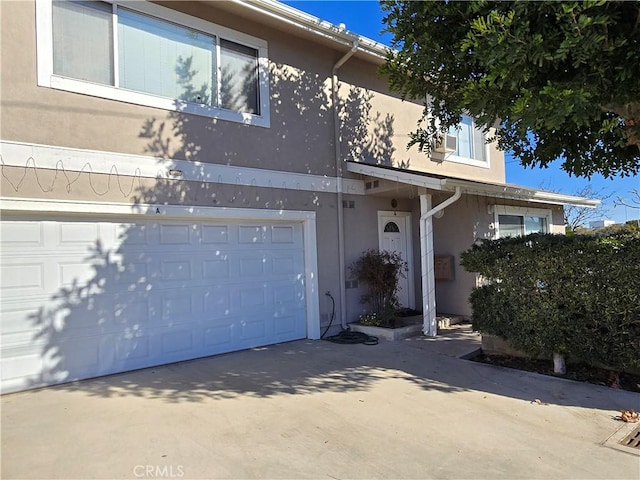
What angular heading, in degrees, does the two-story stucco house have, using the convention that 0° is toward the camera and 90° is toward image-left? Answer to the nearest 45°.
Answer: approximately 315°

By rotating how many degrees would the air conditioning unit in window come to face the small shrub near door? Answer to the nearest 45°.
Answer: approximately 90° to its right

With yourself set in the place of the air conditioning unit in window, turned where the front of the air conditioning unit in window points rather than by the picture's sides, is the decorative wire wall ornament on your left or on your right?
on your right

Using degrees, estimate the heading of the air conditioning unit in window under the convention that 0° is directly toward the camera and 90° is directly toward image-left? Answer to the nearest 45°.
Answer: approximately 315°

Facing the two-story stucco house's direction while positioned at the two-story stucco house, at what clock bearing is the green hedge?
The green hedge is roughly at 11 o'clock from the two-story stucco house.

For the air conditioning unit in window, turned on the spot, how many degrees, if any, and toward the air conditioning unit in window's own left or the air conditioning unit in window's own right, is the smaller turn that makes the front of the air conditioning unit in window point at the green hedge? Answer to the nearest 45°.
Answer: approximately 45° to the air conditioning unit in window's own right

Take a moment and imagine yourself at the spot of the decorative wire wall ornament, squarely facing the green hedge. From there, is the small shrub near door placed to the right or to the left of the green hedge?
left
